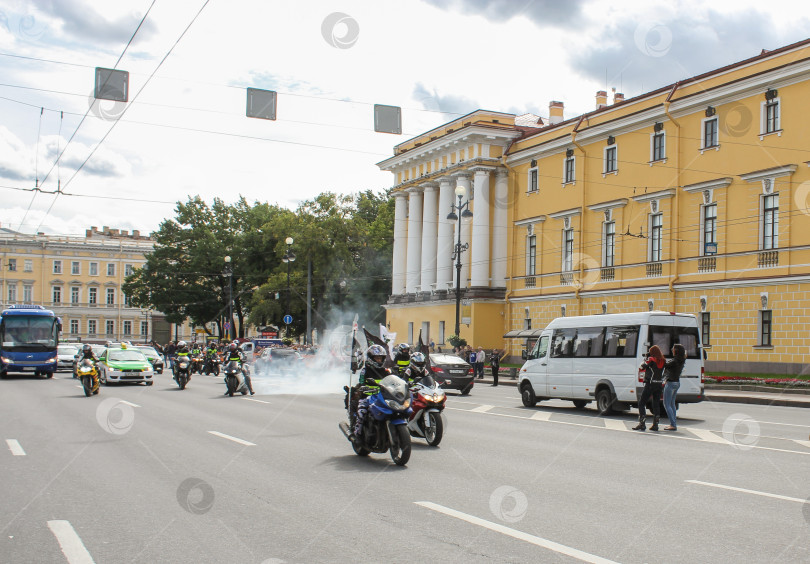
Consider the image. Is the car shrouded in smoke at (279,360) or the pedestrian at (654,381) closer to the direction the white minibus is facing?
the car shrouded in smoke

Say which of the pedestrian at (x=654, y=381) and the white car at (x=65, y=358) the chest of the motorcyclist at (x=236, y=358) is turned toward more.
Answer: the pedestrian

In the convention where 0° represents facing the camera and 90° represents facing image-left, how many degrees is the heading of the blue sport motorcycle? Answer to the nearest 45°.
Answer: approximately 315°

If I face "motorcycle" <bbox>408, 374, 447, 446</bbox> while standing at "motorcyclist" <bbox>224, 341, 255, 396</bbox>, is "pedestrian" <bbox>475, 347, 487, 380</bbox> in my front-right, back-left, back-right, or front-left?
back-left

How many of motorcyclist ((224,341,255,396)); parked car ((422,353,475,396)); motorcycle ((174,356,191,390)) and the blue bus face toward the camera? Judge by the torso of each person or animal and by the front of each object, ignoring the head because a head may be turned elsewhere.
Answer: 3

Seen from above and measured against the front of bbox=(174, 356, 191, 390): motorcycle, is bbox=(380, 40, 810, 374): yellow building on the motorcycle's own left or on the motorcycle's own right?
on the motorcycle's own left

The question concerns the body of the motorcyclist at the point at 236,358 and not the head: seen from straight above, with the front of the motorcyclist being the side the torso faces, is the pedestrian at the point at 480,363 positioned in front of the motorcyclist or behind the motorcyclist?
behind

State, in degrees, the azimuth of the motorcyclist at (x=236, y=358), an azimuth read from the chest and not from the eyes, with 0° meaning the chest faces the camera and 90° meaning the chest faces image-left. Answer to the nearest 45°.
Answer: approximately 0°

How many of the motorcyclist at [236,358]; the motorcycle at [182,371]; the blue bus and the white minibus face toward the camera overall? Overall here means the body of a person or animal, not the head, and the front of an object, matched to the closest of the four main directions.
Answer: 3

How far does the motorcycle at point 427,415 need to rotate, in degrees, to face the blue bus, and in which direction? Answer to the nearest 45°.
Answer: approximately 180°

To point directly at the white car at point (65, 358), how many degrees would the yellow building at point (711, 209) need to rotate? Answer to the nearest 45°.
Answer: approximately 45° to its right

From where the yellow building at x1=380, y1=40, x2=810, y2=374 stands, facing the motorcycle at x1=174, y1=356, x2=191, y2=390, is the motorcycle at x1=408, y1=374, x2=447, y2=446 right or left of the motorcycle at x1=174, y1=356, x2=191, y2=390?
left
